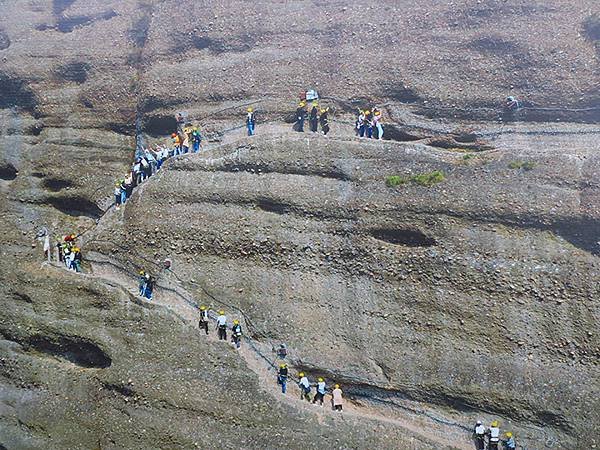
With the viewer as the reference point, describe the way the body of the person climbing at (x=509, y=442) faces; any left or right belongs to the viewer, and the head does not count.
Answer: facing away from the viewer and to the left of the viewer

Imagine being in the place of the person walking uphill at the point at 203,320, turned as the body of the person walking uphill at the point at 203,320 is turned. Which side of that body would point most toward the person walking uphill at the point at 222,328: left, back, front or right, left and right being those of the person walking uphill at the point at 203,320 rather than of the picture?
back

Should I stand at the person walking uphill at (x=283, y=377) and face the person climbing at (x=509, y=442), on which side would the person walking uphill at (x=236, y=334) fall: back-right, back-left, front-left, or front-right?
back-left

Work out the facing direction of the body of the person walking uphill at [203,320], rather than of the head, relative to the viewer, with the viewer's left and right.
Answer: facing away from the viewer and to the left of the viewer

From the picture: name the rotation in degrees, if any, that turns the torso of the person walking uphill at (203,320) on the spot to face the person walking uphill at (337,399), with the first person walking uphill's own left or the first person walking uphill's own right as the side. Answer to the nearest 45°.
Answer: approximately 180°

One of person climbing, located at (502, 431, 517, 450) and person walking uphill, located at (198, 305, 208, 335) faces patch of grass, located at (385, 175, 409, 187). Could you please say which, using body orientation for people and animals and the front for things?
the person climbing

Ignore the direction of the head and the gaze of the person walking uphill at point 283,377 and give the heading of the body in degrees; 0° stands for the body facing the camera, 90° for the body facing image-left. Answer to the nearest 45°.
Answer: approximately 135°

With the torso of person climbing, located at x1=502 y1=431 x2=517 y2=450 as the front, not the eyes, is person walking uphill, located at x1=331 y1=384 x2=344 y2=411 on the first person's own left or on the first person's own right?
on the first person's own left

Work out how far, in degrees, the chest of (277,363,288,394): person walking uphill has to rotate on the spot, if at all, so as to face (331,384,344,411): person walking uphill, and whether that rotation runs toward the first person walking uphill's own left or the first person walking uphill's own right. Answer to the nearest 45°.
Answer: approximately 135° to the first person walking uphill's own right

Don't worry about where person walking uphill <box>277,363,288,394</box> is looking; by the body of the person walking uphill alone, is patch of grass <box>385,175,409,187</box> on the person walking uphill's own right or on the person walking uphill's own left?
on the person walking uphill's own right

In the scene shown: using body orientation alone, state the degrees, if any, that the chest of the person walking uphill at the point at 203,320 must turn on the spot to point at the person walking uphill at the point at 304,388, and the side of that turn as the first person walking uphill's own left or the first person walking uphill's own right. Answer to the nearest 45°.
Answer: approximately 180°

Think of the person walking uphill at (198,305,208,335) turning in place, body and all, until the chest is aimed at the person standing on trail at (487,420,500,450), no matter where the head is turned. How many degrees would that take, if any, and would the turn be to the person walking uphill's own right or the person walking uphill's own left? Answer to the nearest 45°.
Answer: approximately 180°

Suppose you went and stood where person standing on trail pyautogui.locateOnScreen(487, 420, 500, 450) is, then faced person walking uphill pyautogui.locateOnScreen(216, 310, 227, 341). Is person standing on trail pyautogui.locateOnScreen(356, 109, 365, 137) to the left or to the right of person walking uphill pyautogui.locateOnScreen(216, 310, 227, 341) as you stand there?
right
